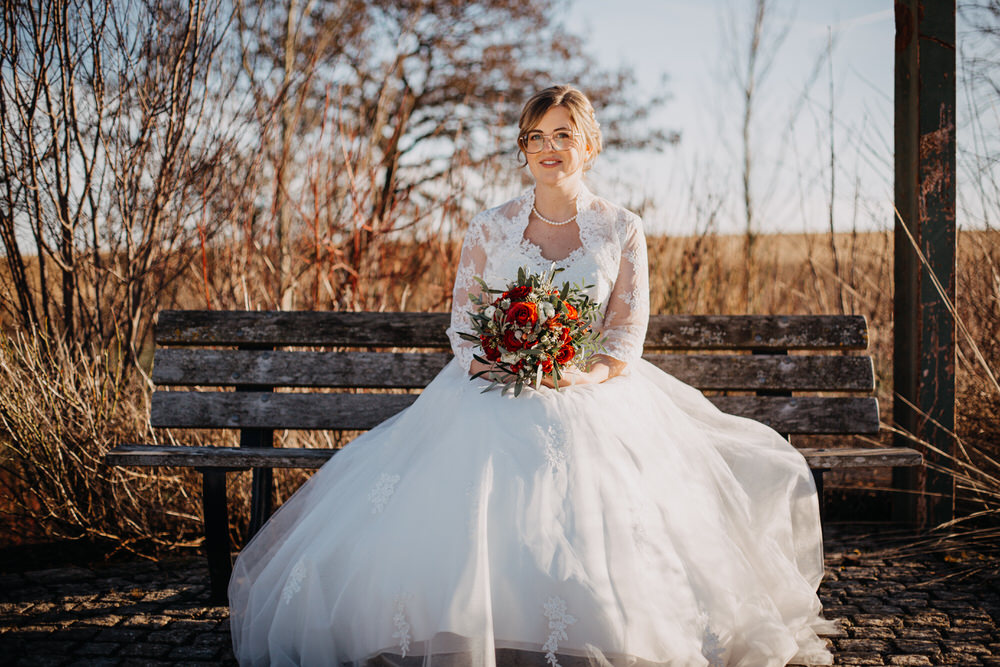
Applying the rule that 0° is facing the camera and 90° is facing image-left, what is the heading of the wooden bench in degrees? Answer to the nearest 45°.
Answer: approximately 0°

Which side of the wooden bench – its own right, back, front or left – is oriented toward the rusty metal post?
left

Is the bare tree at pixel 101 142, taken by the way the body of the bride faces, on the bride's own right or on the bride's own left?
on the bride's own right

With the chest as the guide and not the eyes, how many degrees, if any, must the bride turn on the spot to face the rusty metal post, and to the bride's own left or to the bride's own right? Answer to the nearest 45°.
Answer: approximately 135° to the bride's own left

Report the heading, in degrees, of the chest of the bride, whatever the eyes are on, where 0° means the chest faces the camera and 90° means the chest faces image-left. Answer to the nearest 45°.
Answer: approximately 0°
